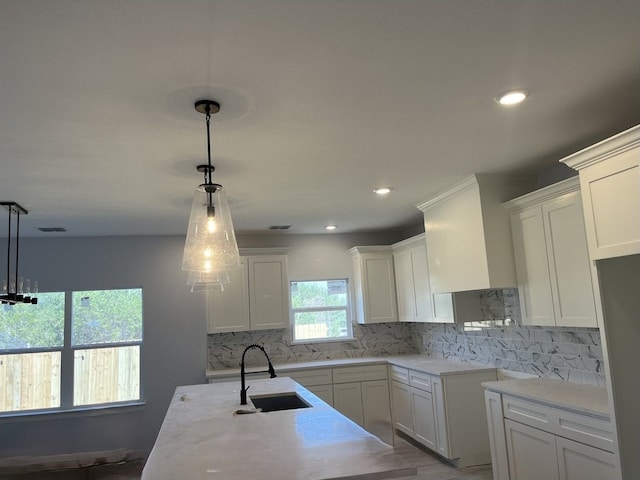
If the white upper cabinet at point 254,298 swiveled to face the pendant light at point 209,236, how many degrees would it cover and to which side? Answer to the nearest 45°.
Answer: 0° — it already faces it

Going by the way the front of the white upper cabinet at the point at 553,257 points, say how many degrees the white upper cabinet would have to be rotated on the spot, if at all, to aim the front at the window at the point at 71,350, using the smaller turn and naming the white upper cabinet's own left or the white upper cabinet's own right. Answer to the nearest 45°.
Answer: approximately 45° to the white upper cabinet's own right

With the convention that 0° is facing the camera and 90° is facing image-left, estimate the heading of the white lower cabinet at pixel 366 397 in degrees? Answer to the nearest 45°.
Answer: approximately 0°

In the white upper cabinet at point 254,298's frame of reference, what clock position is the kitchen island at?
The kitchen island is roughly at 12 o'clock from the white upper cabinet.

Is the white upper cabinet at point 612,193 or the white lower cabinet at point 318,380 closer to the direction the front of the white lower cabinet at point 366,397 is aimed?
the white upper cabinet

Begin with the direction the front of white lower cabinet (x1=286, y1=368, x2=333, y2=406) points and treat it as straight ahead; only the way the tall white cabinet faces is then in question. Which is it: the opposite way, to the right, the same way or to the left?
to the right
